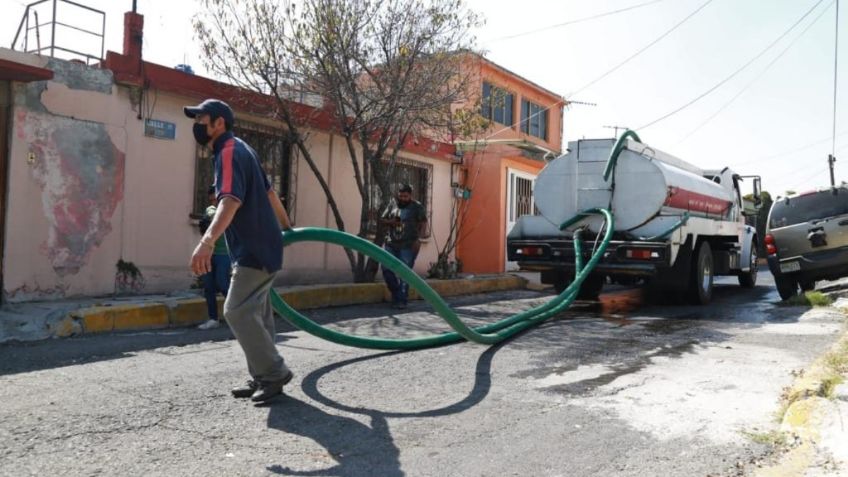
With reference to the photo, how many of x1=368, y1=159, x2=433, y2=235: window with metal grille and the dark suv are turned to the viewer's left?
0

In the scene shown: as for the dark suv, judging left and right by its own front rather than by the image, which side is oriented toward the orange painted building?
left

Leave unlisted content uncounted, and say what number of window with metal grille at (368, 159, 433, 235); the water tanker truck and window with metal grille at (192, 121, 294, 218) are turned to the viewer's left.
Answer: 0

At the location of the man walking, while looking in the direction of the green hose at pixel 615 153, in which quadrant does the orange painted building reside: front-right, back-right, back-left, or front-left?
front-left

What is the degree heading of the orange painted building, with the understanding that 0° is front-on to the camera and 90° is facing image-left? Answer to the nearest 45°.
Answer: approximately 315°

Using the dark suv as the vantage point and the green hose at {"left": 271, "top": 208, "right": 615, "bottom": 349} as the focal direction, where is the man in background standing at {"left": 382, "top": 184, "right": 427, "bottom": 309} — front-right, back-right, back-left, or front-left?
front-right

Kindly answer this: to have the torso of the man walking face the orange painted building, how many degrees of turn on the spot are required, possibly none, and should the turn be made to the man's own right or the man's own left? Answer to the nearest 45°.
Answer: approximately 135° to the man's own right

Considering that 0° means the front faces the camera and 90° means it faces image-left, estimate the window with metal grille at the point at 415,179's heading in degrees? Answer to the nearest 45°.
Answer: approximately 315°

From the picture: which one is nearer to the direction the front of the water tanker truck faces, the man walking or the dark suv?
the dark suv
